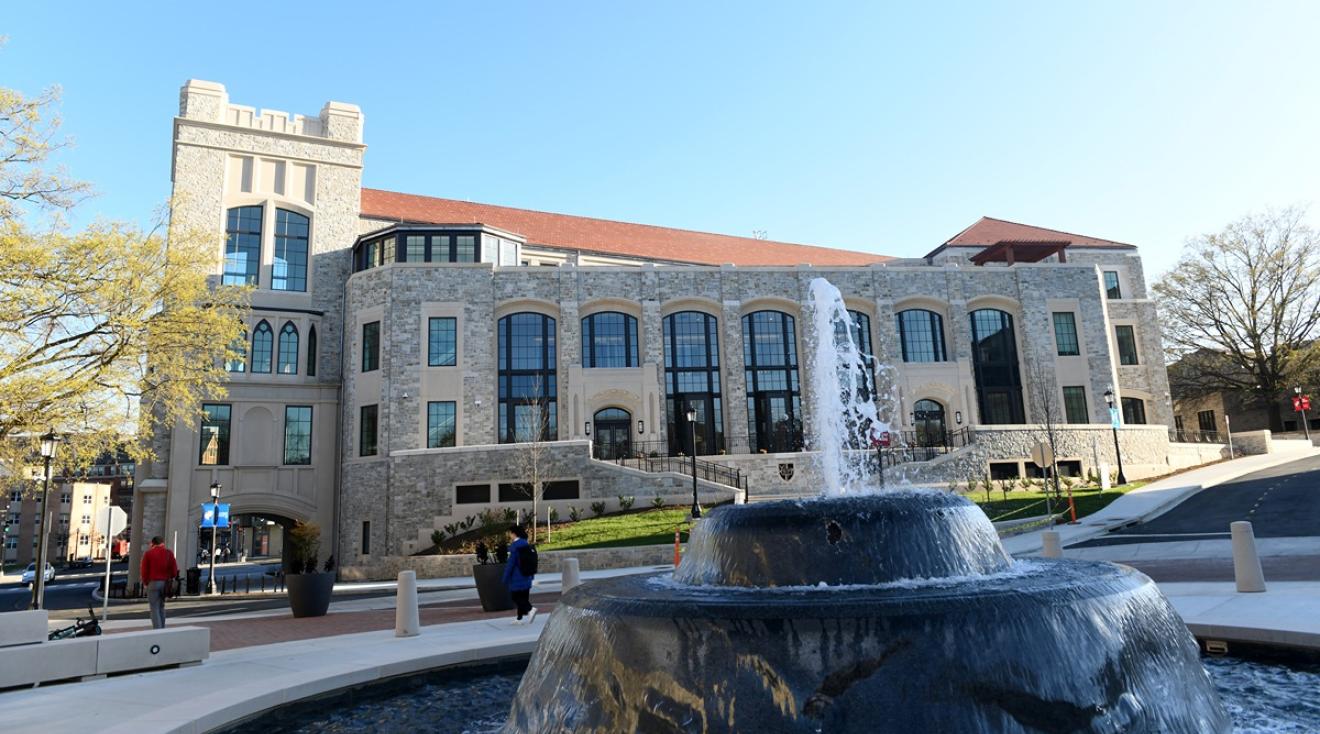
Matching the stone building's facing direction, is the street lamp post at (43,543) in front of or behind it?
in front

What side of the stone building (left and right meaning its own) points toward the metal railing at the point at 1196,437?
left

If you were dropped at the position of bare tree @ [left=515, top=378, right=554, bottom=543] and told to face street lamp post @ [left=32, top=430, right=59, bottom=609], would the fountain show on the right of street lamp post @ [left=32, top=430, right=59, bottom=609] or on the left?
left

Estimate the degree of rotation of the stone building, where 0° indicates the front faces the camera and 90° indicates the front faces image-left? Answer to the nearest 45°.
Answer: approximately 0°

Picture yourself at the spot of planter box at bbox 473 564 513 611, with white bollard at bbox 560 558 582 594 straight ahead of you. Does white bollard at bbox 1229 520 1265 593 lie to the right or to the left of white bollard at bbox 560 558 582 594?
right

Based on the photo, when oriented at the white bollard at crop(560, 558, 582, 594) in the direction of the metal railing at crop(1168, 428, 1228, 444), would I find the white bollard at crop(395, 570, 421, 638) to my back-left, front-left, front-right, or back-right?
back-right

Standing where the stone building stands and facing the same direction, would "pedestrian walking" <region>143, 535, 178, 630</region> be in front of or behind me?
in front

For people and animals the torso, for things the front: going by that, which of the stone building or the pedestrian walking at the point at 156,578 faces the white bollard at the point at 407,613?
the stone building
